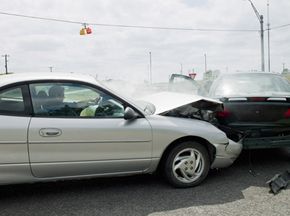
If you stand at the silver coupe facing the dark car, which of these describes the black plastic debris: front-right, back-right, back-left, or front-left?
front-right

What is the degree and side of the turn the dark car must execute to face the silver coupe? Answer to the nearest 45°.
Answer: approximately 135° to its left

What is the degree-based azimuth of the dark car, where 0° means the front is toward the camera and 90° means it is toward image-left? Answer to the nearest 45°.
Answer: approximately 180°

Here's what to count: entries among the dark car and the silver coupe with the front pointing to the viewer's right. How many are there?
1

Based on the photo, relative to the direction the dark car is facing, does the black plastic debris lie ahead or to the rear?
to the rear

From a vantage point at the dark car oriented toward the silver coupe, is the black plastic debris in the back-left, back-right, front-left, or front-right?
front-left

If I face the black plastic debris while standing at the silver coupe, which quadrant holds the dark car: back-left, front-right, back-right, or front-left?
front-left

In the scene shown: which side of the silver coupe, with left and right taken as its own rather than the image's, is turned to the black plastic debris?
front

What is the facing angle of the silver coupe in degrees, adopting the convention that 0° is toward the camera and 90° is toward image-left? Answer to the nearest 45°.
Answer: approximately 270°

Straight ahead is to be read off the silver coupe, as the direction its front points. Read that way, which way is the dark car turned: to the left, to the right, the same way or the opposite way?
to the left
